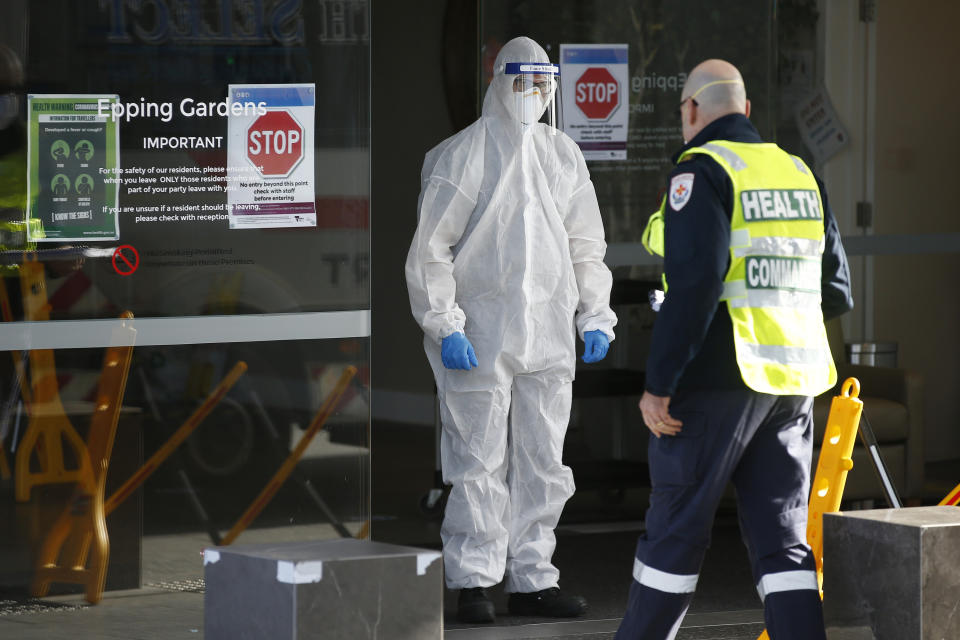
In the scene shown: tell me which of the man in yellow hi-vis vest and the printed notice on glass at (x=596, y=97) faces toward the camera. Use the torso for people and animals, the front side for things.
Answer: the printed notice on glass

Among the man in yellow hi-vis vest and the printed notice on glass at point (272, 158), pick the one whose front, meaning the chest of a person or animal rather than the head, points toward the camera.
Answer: the printed notice on glass

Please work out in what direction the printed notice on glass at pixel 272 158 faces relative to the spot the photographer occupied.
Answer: facing the viewer

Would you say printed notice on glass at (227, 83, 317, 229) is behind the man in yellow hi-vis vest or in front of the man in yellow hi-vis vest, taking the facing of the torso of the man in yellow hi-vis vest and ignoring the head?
in front

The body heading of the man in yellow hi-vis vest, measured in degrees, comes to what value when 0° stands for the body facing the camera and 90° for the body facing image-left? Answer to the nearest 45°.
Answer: approximately 135°

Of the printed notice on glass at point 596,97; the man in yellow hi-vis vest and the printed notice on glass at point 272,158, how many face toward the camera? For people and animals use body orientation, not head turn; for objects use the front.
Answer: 2

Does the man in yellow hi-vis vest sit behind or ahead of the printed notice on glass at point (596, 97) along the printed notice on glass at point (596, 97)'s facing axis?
ahead

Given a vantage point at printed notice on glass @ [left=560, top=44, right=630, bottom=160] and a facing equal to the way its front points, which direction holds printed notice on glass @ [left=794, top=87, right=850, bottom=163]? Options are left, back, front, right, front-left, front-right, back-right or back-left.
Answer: back-left

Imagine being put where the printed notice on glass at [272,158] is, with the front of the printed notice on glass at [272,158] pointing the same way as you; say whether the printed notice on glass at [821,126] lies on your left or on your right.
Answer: on your left

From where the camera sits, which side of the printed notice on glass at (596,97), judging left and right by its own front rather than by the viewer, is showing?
front

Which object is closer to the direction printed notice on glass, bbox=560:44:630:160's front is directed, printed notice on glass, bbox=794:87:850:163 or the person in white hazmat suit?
the person in white hazmat suit

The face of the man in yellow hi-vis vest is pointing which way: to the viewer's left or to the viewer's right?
to the viewer's left

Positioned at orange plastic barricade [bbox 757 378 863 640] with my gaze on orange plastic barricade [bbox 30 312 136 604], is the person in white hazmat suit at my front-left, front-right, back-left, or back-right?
front-right

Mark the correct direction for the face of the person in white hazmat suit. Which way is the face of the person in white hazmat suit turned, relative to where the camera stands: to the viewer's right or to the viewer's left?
to the viewer's right
